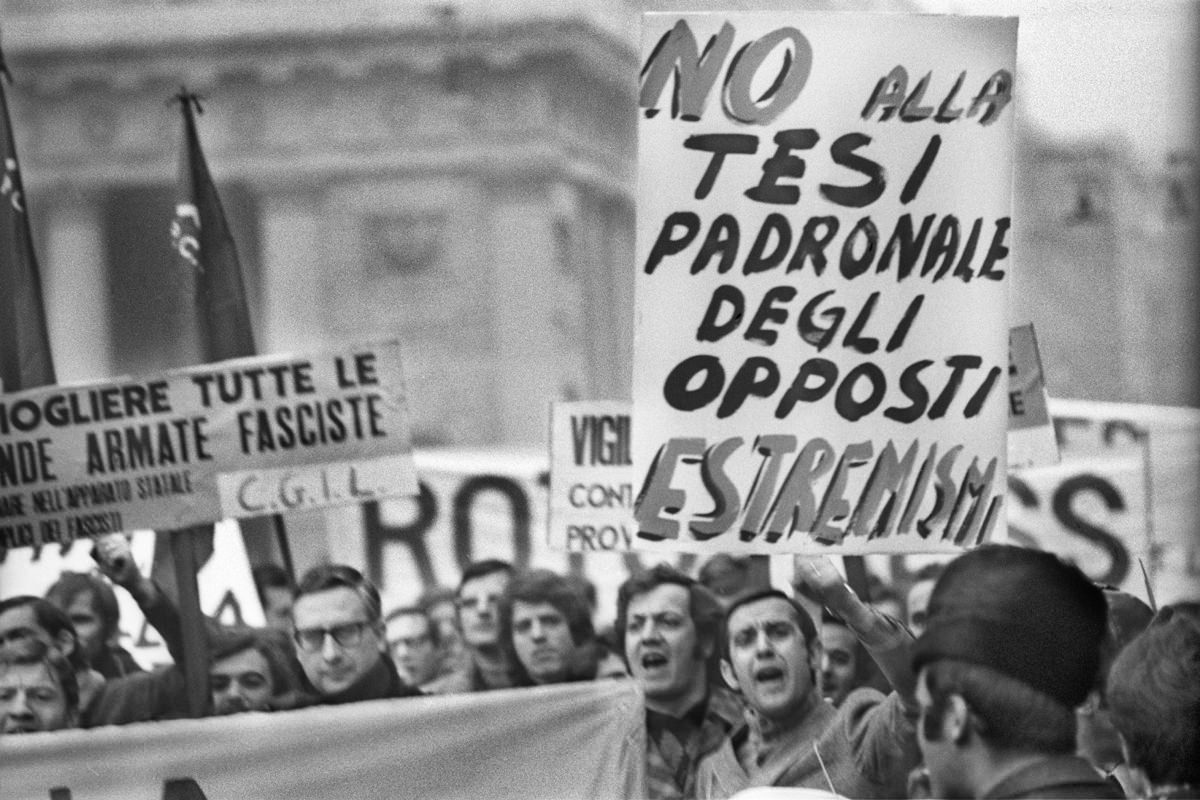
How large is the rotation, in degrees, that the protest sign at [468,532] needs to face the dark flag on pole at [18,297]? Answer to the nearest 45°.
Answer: approximately 90° to its right

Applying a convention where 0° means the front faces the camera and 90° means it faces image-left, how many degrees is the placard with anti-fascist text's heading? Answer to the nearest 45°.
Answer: approximately 0°

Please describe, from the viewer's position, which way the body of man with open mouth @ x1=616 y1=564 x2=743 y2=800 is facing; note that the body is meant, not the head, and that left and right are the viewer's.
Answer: facing the viewer and to the left of the viewer

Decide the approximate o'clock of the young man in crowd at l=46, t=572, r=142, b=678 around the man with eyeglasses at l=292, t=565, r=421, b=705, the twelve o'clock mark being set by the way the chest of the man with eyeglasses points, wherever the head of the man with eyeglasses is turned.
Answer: The young man in crowd is roughly at 4 o'clock from the man with eyeglasses.

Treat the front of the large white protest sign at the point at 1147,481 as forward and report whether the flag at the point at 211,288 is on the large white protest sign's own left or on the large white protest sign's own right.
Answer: on the large white protest sign's own right

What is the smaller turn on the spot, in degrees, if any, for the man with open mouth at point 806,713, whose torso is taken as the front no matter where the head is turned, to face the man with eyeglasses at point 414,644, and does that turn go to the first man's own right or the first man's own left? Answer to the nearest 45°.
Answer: approximately 135° to the first man's own right

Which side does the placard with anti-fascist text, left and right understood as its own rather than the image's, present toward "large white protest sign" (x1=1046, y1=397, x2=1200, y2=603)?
left

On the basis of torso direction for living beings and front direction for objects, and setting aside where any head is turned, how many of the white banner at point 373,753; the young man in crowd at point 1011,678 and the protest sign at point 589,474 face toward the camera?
2

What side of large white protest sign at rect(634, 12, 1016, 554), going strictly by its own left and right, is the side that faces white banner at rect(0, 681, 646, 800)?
right

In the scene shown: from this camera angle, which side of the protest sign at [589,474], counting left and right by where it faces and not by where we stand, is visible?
front

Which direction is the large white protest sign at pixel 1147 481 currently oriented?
toward the camera
